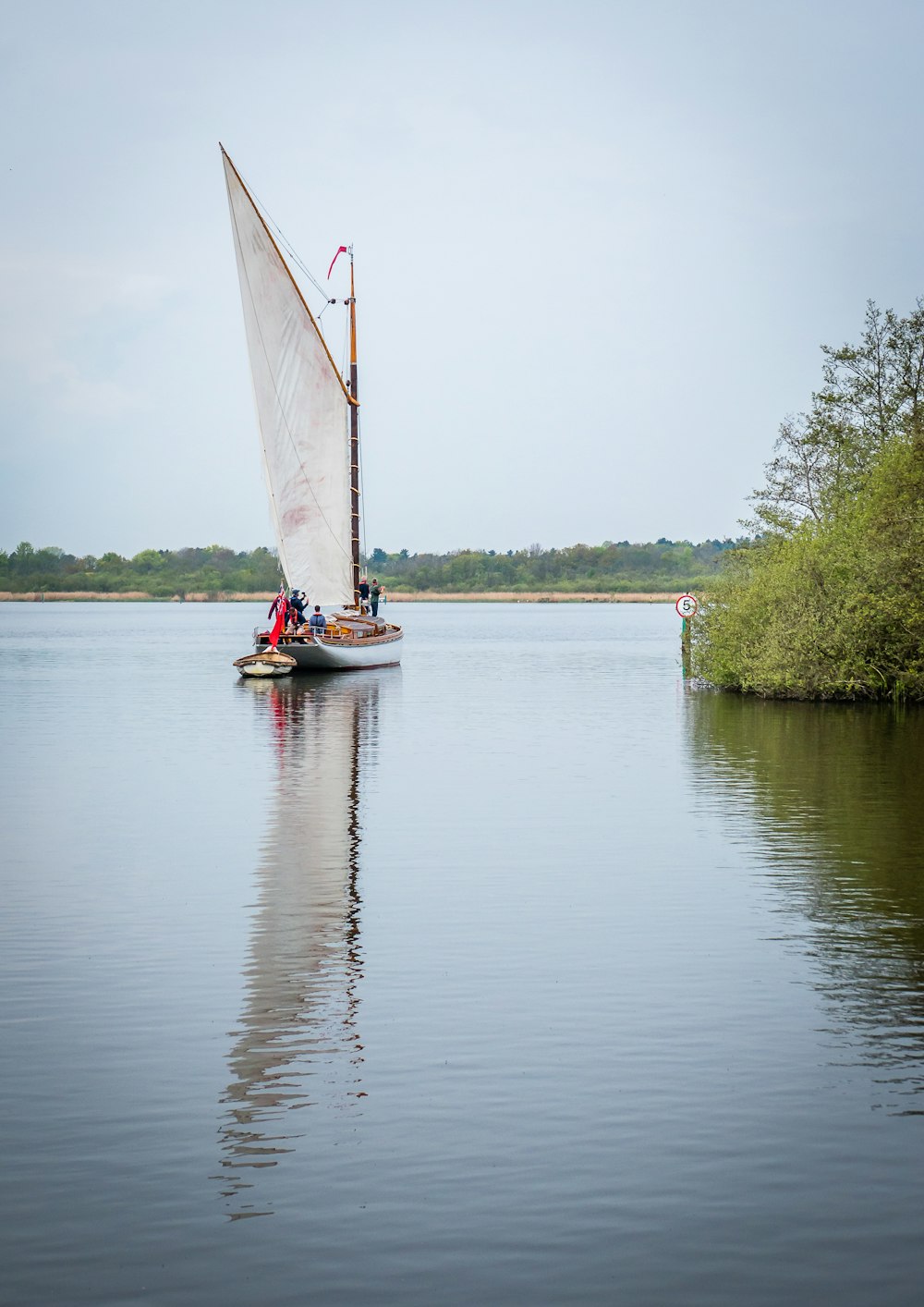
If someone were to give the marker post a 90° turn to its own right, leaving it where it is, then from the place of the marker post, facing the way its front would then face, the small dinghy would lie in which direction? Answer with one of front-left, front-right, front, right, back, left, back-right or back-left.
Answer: front

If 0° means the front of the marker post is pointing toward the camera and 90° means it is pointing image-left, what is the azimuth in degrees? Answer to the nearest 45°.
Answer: approximately 0°
